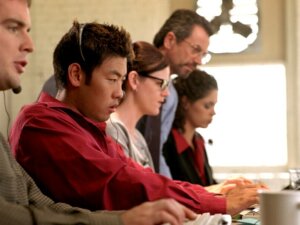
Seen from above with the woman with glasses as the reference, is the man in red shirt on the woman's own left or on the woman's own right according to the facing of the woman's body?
on the woman's own right

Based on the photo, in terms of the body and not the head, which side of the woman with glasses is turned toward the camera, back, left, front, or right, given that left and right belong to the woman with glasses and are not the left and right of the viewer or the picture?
right

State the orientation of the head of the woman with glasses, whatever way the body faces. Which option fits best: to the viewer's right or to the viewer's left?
to the viewer's right

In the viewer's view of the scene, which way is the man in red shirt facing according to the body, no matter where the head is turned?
to the viewer's right

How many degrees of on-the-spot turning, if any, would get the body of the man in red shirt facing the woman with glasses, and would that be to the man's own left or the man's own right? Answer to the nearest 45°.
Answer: approximately 90° to the man's own left

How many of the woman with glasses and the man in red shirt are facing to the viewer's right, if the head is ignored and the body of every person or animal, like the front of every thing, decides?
2

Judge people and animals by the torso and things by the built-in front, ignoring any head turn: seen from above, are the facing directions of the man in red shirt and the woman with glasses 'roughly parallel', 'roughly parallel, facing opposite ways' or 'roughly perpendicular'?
roughly parallel
